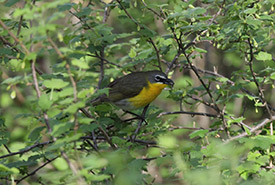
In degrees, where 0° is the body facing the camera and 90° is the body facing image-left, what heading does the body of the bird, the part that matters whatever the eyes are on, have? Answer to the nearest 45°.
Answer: approximately 270°
